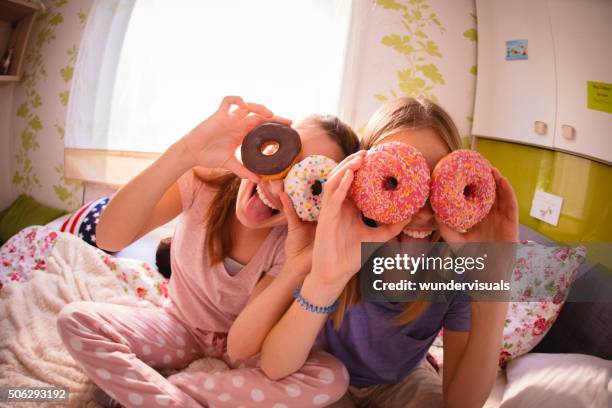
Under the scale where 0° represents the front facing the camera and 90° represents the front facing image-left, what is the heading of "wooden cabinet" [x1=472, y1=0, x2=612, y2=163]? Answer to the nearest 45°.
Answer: approximately 45°
